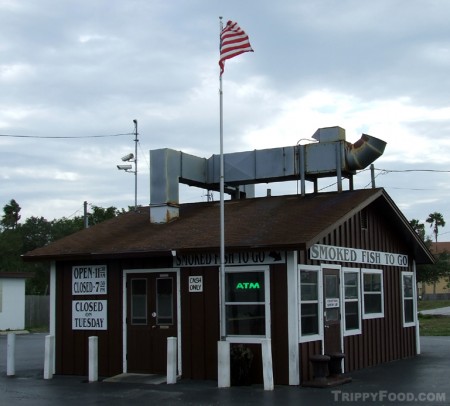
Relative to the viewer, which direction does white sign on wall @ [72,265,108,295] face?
toward the camera

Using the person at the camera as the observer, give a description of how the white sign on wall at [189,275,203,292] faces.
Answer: facing the viewer

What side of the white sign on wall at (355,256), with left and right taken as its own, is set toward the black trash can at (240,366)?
right

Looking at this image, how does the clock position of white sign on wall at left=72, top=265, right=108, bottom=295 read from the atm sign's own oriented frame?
The white sign on wall is roughly at 4 o'clock from the atm sign.

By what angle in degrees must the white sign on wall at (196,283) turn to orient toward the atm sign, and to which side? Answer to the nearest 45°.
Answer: approximately 45° to its left

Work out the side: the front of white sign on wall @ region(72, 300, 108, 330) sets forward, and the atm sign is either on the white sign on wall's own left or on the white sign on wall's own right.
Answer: on the white sign on wall's own left

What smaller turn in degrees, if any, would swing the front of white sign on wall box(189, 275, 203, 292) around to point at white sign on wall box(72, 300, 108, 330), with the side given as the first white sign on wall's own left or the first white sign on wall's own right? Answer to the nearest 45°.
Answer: approximately 135° to the first white sign on wall's own right

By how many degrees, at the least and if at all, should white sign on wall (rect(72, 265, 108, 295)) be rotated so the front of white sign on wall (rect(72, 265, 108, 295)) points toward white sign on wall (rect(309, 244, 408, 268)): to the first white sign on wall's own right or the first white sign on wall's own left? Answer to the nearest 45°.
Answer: approximately 90° to the first white sign on wall's own left

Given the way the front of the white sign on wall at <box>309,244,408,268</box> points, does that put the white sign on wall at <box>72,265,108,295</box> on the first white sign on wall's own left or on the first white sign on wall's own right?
on the first white sign on wall's own right
